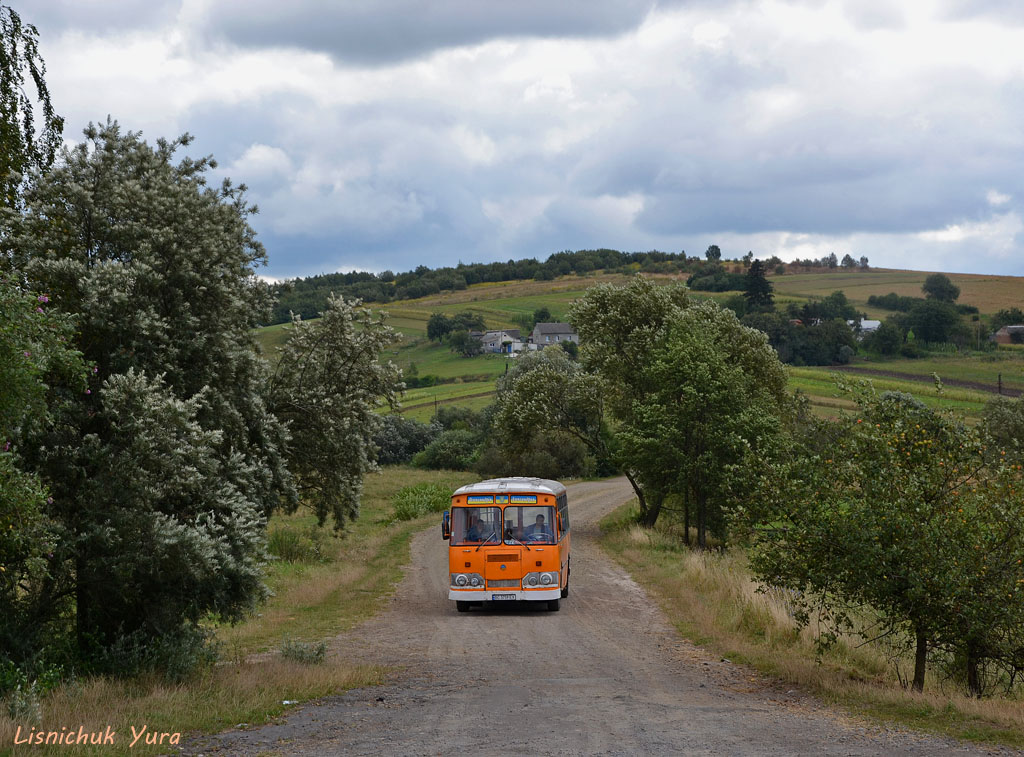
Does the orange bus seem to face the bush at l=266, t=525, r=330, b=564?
no

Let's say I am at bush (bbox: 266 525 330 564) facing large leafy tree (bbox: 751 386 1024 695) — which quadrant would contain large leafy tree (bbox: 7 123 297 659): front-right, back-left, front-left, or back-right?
front-right

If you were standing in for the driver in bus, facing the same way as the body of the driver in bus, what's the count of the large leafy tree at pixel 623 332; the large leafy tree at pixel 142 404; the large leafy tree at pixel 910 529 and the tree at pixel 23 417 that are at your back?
1

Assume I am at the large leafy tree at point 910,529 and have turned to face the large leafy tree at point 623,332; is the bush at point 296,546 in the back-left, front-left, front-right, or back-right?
front-left

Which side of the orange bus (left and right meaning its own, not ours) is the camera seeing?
front

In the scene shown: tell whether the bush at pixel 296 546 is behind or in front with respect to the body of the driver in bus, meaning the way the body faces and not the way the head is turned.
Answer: behind

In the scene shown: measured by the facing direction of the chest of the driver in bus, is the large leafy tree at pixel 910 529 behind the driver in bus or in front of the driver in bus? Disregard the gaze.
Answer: in front

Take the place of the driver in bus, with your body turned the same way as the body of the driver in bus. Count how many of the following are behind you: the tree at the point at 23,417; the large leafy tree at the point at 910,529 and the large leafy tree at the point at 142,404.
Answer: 0

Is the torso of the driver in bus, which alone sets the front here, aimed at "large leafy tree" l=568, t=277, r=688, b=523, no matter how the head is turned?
no

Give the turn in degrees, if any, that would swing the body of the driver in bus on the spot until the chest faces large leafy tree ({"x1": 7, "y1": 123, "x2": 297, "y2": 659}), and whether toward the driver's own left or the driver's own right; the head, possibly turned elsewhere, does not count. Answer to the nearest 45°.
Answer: approximately 45° to the driver's own right

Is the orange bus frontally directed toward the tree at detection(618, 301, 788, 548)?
no
